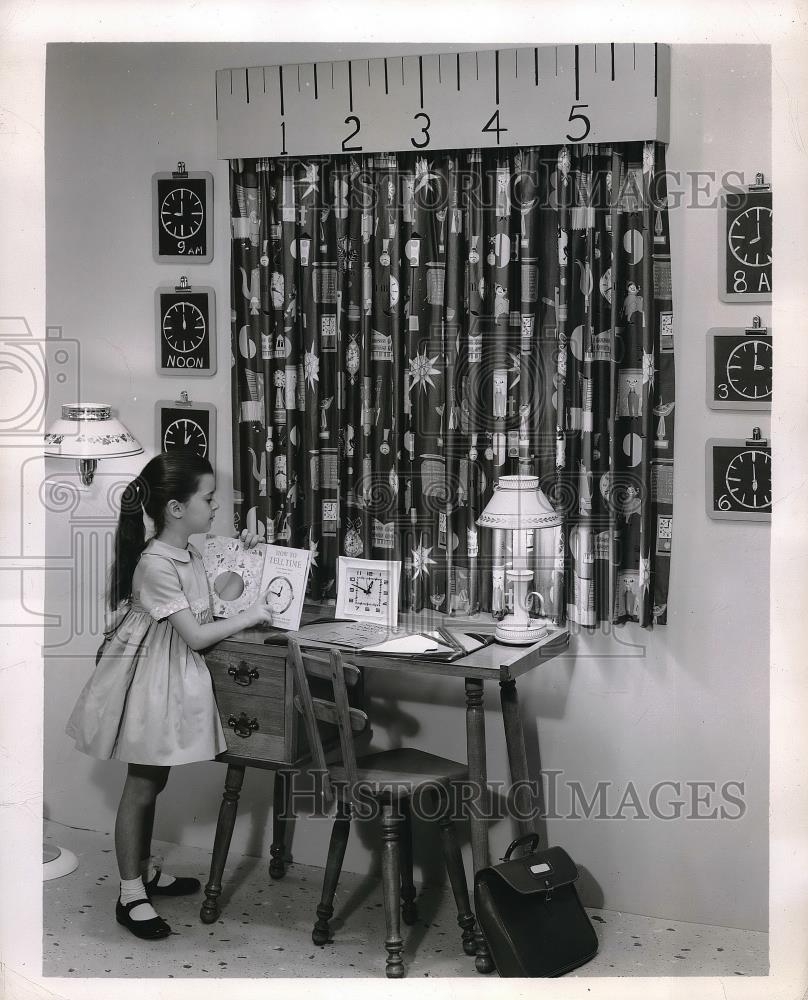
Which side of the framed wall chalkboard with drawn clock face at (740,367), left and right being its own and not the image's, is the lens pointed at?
front

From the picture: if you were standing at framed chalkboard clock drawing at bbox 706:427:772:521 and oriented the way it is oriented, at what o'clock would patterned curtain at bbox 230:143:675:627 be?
The patterned curtain is roughly at 3 o'clock from the framed chalkboard clock drawing.

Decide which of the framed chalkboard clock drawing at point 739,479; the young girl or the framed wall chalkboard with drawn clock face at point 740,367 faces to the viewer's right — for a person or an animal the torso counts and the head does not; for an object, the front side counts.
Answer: the young girl

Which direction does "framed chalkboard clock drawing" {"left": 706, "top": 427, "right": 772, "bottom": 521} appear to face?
toward the camera

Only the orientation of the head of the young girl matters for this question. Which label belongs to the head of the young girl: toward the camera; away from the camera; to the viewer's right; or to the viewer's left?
to the viewer's right

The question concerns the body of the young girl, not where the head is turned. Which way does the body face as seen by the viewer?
to the viewer's right

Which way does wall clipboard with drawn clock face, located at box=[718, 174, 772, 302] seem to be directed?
toward the camera

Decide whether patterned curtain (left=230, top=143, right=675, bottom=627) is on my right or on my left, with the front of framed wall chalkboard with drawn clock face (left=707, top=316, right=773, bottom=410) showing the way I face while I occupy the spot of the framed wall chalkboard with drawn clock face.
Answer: on my right

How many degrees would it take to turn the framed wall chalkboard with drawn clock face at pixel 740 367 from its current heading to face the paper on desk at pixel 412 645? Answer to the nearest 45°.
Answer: approximately 90° to its right

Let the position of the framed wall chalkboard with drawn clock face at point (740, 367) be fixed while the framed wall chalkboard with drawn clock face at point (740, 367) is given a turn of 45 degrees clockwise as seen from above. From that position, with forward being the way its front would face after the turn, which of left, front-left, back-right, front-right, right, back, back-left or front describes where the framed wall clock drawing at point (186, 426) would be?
front-right

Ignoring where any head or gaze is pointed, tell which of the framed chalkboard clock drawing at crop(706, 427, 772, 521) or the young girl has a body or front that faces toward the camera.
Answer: the framed chalkboard clock drawing

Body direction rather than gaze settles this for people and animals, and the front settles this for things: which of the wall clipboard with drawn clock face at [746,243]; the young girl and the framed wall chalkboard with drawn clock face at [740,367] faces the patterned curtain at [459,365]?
the young girl

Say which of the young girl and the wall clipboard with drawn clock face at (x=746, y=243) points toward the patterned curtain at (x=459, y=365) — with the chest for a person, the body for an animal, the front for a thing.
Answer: the young girl

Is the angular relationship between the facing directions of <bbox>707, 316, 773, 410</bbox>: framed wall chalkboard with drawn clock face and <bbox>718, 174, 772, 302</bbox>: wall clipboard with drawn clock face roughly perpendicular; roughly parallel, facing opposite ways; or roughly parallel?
roughly parallel

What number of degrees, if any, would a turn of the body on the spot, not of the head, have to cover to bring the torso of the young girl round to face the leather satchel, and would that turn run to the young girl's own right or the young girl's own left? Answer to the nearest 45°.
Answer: approximately 45° to the young girl's own right
